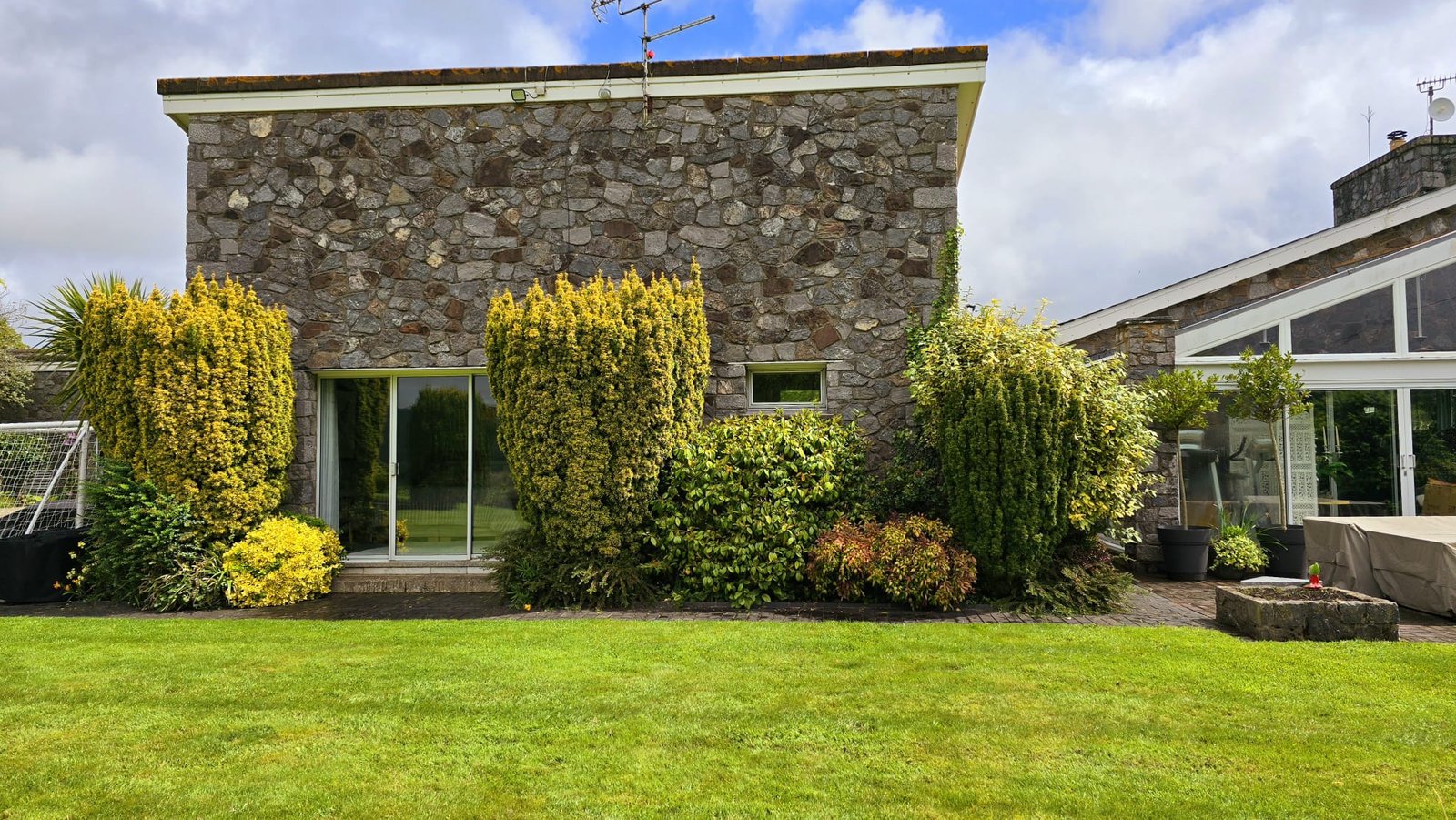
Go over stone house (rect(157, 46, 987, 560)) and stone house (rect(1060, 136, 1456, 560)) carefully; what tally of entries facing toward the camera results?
2

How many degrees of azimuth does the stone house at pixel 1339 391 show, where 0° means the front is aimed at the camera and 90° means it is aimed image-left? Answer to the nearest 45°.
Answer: approximately 0°

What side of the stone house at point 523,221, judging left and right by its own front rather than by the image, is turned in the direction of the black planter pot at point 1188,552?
left

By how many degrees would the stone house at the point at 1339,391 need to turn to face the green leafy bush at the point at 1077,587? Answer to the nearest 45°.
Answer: approximately 45° to its right

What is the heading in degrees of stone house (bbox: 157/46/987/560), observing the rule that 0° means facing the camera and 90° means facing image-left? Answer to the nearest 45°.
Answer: approximately 0°

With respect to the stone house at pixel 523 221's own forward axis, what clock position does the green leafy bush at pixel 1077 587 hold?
The green leafy bush is roughly at 10 o'clock from the stone house.

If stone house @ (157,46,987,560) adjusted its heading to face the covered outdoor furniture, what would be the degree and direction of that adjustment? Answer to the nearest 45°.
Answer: approximately 90° to its left

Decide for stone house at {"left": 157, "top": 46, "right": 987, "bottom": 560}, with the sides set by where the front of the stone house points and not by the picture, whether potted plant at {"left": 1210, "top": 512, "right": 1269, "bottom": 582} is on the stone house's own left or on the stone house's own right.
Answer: on the stone house's own left
